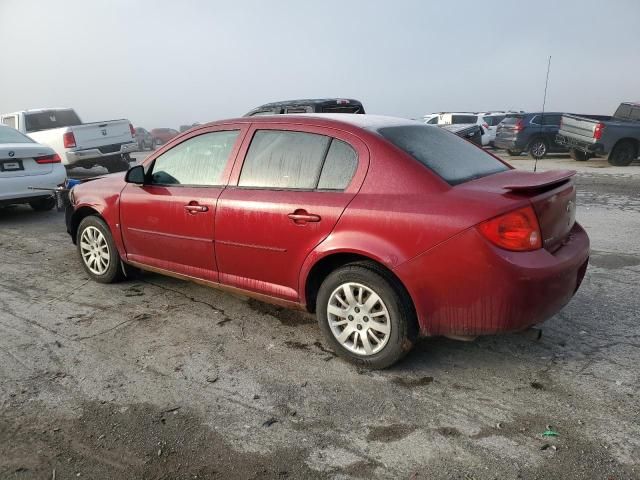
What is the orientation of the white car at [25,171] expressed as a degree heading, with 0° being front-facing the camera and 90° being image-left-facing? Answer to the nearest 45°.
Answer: approximately 135°

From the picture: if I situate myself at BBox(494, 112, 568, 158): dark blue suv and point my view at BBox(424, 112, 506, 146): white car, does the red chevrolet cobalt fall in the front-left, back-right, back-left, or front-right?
back-left

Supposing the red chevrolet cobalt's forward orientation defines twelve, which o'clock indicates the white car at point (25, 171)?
The white car is roughly at 12 o'clock from the red chevrolet cobalt.

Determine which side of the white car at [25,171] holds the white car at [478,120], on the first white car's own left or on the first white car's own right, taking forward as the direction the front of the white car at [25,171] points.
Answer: on the first white car's own right

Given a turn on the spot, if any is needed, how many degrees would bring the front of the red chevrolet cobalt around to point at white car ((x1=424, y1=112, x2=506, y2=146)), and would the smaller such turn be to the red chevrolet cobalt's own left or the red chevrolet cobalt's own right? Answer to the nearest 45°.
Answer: approximately 45° to the red chevrolet cobalt's own right

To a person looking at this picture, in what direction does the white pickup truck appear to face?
facing away from the viewer and to the left of the viewer

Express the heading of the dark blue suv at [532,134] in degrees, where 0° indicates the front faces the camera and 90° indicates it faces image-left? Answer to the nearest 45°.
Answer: approximately 225°

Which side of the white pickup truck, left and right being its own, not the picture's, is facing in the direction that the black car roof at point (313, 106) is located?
back

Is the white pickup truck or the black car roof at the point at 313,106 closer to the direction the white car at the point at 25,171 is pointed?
the white pickup truck

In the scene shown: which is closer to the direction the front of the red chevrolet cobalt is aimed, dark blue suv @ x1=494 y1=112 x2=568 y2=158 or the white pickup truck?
the white pickup truck

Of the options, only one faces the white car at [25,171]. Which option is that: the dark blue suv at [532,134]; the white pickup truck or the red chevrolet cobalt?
the red chevrolet cobalt
